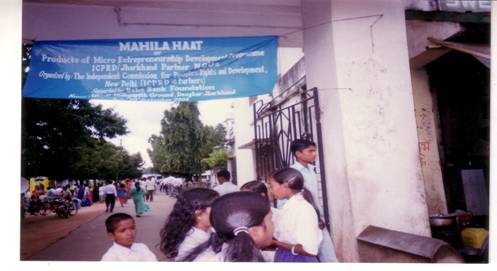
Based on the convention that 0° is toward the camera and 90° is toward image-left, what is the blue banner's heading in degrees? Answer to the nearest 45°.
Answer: approximately 0°

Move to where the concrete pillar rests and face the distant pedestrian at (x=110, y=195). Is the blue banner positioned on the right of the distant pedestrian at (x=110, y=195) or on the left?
left

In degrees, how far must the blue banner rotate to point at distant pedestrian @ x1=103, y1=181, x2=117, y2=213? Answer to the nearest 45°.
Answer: approximately 180°
